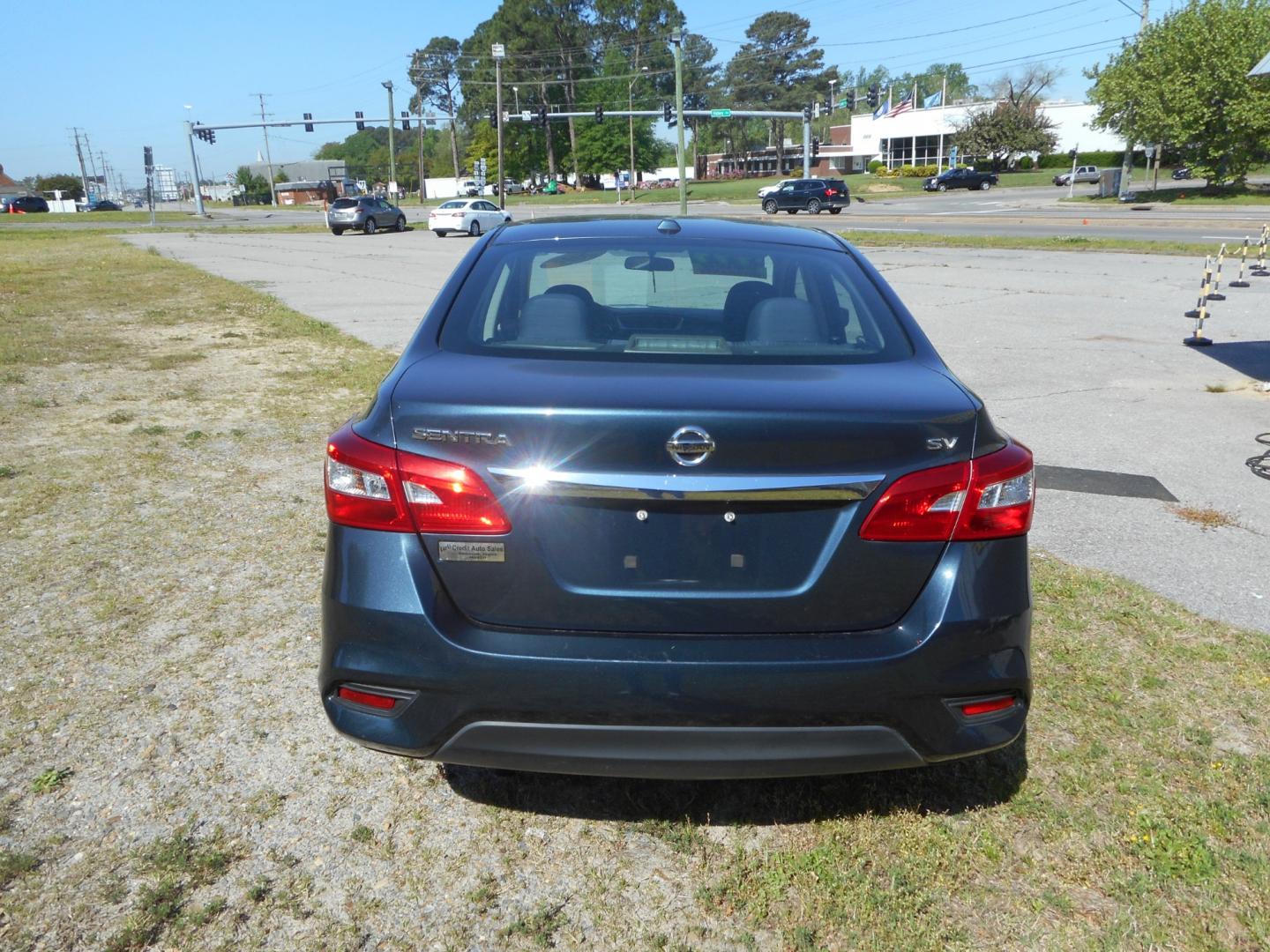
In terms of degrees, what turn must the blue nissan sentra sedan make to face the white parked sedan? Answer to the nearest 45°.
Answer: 0° — it already faces it

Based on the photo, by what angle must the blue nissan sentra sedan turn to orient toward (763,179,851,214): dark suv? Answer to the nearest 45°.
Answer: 0° — it already faces it

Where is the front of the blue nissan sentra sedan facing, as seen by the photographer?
facing away from the viewer
